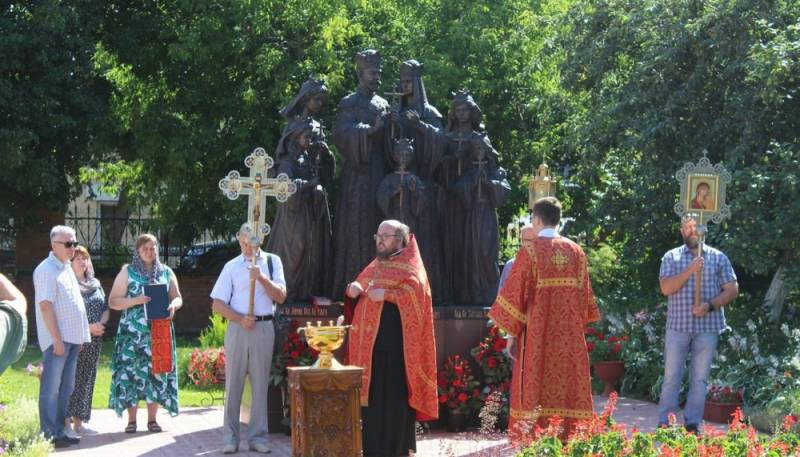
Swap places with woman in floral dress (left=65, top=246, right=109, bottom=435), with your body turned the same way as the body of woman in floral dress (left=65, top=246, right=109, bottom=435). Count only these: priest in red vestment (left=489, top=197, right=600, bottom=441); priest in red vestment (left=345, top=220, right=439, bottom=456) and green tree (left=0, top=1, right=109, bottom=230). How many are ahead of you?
2

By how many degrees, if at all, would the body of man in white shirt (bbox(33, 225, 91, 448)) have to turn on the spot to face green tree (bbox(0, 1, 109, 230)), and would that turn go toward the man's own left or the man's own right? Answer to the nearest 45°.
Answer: approximately 135° to the man's own left

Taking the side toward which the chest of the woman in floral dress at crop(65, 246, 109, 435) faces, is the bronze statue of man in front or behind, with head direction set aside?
in front

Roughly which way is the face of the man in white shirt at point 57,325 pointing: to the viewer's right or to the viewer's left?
to the viewer's right

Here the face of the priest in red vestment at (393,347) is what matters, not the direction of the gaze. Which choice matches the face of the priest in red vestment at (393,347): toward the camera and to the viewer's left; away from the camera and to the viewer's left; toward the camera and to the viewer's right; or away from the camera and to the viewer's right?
toward the camera and to the viewer's left

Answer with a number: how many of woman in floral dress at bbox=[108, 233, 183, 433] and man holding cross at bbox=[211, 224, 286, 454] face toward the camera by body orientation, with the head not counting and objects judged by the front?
2
